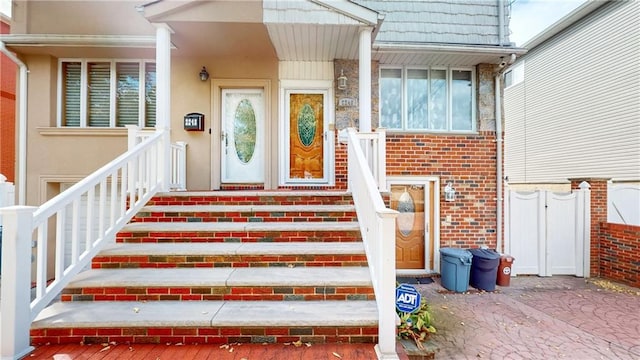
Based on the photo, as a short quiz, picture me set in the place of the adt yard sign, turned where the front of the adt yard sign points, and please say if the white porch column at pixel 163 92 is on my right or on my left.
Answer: on my right

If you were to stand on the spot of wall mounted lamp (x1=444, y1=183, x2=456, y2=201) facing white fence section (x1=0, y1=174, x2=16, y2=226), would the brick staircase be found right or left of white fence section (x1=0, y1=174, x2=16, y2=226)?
left

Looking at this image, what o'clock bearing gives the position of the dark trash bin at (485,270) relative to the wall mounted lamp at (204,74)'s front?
The dark trash bin is roughly at 10 o'clock from the wall mounted lamp.

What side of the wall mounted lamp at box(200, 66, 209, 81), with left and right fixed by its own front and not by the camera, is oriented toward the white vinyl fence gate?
left

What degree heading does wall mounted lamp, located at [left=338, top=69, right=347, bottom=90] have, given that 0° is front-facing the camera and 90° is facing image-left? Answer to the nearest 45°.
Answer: approximately 0°
